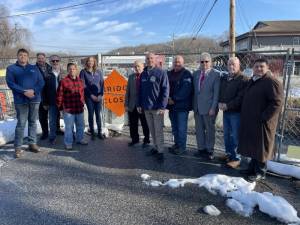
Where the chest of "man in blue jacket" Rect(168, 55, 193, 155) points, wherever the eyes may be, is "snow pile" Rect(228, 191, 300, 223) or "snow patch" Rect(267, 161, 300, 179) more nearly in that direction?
the snow pile

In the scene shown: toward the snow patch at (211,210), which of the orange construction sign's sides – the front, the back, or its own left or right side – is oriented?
front

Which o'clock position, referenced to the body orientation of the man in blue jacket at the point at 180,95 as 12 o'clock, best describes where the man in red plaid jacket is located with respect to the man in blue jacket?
The man in red plaid jacket is roughly at 2 o'clock from the man in blue jacket.

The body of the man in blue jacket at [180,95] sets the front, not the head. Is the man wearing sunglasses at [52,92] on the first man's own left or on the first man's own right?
on the first man's own right

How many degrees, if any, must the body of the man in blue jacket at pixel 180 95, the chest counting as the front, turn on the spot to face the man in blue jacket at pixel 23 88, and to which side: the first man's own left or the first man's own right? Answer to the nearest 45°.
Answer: approximately 45° to the first man's own right

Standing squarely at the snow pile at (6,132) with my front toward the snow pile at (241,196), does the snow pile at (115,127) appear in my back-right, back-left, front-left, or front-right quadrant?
front-left

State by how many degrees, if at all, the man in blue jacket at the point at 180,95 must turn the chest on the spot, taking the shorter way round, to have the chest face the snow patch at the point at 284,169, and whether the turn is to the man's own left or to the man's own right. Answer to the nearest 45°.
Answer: approximately 90° to the man's own left

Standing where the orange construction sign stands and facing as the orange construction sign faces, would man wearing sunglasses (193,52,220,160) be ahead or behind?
ahead

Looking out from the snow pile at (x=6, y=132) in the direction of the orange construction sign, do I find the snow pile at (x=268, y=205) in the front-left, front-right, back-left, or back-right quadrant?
front-right

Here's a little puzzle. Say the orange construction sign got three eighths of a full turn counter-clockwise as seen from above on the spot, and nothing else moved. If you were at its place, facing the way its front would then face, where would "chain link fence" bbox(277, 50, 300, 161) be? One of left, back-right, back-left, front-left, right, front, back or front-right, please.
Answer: right

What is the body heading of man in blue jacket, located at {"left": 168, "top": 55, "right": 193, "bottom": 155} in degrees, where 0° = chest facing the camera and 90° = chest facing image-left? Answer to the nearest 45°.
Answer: approximately 45°

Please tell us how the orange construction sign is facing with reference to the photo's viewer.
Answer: facing the viewer

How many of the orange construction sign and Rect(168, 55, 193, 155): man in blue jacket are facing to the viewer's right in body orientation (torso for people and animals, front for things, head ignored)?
0
